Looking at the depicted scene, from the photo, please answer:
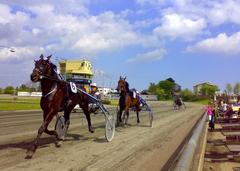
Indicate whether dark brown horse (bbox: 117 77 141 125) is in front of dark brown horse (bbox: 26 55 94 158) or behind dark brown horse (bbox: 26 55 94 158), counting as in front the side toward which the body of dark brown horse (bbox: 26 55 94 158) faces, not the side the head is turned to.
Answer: behind

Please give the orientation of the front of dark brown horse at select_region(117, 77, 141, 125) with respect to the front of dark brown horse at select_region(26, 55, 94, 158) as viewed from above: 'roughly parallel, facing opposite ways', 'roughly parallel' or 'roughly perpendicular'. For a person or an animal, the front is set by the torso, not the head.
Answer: roughly parallel

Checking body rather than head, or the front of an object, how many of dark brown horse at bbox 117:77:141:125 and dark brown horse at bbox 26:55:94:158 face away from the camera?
0

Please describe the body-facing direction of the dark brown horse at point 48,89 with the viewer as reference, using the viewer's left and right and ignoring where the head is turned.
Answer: facing the viewer and to the left of the viewer

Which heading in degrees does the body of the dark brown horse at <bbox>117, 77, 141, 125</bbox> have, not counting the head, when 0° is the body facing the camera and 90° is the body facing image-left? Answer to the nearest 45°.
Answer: approximately 45°

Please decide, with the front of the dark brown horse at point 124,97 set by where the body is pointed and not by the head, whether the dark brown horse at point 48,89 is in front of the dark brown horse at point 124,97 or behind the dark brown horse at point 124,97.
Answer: in front
